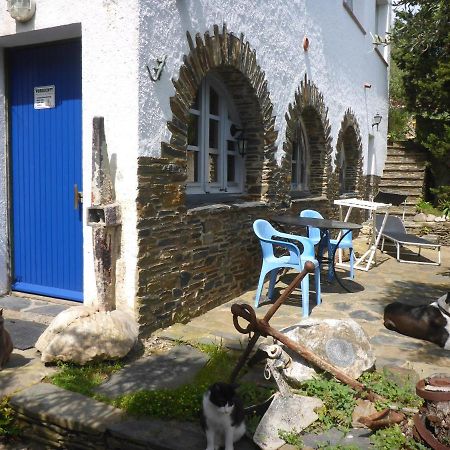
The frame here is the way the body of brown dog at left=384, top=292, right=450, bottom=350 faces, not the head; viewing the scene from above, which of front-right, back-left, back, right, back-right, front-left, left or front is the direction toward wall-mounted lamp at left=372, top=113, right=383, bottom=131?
left

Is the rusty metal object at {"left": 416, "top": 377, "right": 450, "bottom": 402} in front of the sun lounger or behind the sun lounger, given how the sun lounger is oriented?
in front

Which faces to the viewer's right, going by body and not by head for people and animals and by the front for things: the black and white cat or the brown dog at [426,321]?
the brown dog

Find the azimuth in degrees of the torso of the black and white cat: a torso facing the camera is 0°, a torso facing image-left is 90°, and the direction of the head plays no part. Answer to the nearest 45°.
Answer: approximately 0°

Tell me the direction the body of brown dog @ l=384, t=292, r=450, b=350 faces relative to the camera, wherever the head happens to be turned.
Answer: to the viewer's right

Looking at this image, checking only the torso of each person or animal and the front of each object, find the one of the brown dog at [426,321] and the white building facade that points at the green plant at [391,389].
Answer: the white building facade

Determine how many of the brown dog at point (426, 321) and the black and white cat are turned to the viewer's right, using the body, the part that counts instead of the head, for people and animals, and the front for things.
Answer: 1

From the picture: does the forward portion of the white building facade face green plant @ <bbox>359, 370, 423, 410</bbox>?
yes

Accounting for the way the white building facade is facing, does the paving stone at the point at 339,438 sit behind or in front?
in front

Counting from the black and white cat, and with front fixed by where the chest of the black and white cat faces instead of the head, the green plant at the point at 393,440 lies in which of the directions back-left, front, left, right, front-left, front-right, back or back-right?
left

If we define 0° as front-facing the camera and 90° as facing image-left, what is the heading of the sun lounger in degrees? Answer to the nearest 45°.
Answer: approximately 315°
